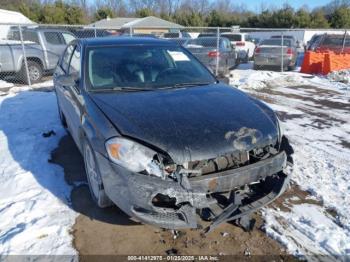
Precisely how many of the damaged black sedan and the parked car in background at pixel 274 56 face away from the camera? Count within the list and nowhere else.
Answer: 1

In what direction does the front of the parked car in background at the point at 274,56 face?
away from the camera

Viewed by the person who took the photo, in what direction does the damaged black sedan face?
facing the viewer and to the right of the viewer

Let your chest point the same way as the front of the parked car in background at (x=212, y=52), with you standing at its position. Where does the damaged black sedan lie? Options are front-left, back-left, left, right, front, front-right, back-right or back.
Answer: back-right

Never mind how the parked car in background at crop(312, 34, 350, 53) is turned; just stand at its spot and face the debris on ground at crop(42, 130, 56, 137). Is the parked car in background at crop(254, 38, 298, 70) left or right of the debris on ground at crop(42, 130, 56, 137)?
right

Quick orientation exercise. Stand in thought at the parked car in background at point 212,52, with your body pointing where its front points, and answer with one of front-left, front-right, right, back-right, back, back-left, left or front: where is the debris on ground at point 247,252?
back-right

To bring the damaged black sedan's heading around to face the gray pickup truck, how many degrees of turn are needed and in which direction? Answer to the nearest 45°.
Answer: approximately 180°

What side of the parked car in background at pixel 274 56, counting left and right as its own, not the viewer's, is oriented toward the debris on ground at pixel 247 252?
back

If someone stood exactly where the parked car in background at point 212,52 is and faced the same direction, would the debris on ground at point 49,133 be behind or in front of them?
behind

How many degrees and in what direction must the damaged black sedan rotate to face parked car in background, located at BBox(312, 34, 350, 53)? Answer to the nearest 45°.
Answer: approximately 90° to its left

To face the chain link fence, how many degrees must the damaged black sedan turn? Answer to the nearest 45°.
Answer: approximately 135° to its left

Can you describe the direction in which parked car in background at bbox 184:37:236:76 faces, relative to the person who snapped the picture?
facing away from the viewer and to the right of the viewer

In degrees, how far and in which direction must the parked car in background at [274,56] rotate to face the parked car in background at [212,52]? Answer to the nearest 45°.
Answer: approximately 135° to its left

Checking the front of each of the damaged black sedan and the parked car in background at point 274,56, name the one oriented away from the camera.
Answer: the parked car in background
